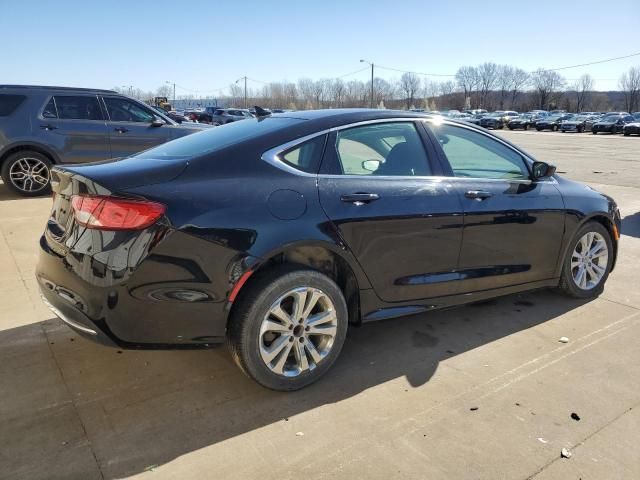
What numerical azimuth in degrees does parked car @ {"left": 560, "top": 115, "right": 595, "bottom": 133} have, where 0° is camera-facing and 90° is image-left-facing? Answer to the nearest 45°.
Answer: approximately 45°

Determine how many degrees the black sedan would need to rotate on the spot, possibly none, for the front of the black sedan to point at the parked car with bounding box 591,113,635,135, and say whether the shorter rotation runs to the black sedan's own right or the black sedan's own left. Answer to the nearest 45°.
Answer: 0° — it already faces it

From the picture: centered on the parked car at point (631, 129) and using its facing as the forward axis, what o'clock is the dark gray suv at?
The dark gray suv is roughly at 11 o'clock from the parked car.

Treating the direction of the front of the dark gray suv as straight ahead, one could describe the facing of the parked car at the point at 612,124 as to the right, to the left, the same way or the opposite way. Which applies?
the opposite way

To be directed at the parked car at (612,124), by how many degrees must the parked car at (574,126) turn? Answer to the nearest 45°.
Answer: approximately 90° to its left

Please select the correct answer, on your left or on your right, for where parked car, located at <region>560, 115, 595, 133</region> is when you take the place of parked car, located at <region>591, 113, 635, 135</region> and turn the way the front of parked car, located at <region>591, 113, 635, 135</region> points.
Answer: on your right

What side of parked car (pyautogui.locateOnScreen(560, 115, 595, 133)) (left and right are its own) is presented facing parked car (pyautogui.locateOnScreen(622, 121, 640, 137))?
left

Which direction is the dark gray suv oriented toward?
to the viewer's right

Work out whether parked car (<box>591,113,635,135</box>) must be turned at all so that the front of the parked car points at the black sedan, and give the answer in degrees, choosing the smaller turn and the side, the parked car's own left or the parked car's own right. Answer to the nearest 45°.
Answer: approximately 45° to the parked car's own left
